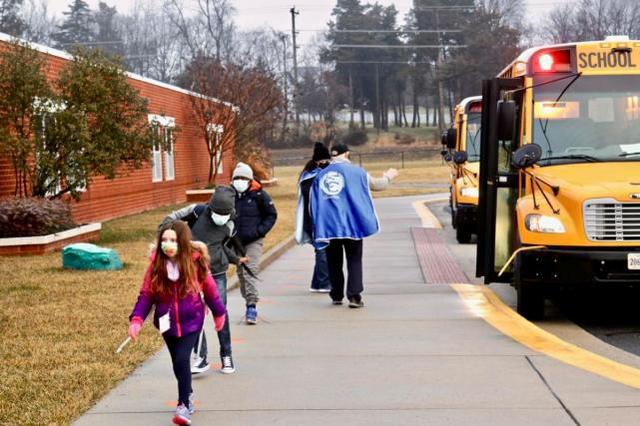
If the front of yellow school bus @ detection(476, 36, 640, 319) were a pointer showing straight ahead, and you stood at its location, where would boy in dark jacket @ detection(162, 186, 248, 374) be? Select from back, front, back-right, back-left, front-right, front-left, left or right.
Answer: front-right

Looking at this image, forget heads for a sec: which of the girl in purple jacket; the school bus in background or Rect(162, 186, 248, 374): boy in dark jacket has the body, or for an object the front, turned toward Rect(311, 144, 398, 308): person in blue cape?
the school bus in background

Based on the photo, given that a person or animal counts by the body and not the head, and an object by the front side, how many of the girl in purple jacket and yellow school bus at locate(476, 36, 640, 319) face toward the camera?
2

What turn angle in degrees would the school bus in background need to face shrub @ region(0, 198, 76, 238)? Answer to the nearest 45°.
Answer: approximately 45° to its right

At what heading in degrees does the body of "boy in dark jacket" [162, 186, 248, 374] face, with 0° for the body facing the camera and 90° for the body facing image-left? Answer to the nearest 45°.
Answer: approximately 0°

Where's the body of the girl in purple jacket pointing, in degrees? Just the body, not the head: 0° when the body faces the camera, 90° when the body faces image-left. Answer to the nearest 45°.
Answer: approximately 0°

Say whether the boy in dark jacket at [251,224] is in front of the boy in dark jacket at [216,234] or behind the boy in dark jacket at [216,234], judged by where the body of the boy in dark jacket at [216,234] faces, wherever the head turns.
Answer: behind

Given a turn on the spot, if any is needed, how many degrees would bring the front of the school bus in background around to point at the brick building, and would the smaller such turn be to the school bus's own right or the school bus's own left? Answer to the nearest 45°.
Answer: approximately 135° to the school bus's own right

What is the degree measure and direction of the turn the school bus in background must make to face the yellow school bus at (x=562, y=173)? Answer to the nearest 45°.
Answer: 0° — it already faces it
